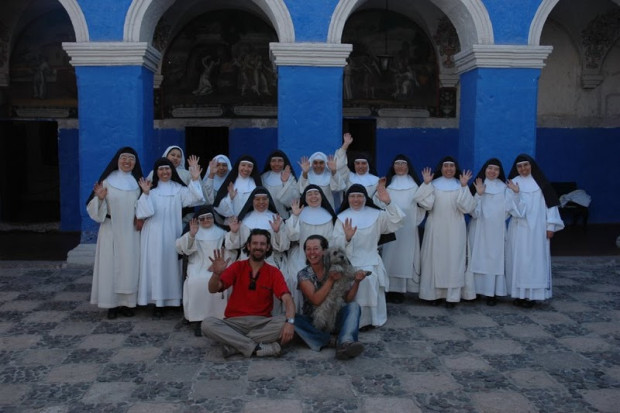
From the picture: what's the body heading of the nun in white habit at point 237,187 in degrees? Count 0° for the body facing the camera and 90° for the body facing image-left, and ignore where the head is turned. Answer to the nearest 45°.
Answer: approximately 0°

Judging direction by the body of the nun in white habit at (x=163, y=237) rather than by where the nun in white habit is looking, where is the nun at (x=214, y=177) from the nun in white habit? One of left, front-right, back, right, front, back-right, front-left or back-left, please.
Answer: back-left

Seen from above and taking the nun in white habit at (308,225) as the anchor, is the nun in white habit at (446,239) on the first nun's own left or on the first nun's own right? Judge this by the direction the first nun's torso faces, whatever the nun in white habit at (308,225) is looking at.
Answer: on the first nun's own left

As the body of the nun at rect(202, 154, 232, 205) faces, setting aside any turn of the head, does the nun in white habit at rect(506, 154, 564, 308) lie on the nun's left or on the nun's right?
on the nun's left

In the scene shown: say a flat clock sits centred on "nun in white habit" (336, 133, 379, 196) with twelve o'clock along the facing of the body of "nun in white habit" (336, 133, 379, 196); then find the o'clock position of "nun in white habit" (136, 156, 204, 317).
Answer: "nun in white habit" (136, 156, 204, 317) is roughly at 2 o'clock from "nun in white habit" (336, 133, 379, 196).

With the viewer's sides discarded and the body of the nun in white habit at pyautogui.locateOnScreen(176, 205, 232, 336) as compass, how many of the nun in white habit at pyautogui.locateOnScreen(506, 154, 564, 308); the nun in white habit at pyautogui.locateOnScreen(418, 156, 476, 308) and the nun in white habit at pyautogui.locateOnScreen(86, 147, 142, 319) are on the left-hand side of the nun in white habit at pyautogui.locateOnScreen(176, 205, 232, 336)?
2
